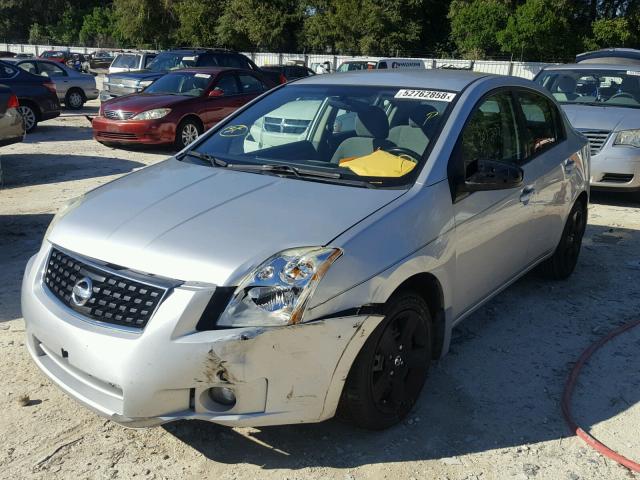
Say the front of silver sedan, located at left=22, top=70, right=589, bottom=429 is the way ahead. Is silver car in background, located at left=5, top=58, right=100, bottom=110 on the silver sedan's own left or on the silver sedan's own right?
on the silver sedan's own right

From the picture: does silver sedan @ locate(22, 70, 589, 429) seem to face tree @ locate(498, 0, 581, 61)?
no

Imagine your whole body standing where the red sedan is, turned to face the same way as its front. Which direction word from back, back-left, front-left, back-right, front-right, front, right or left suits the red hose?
front-left

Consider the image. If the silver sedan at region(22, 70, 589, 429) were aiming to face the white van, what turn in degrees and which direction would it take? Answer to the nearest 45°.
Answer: approximately 135° to its right

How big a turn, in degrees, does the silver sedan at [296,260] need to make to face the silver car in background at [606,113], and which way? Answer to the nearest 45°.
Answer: approximately 180°

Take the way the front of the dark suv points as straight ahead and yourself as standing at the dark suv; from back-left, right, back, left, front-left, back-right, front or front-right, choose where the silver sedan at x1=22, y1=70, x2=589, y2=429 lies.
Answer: front-left

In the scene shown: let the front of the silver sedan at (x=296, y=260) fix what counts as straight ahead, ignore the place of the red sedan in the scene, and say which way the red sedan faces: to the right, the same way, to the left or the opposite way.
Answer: the same way

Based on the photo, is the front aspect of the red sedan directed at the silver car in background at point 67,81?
no

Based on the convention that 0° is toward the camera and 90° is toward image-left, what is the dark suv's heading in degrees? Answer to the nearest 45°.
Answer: approximately 45°

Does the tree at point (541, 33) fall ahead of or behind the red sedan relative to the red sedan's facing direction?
behind

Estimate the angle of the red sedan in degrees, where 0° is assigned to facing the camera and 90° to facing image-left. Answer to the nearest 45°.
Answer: approximately 45°

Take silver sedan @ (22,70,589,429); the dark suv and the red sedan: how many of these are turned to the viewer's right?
0

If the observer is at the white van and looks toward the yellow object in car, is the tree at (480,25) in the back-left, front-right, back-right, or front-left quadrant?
back-left

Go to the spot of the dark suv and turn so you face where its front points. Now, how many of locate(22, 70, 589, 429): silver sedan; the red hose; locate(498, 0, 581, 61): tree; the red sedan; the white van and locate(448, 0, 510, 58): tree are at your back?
3

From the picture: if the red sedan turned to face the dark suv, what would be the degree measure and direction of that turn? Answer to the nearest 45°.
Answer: approximately 135° to its right

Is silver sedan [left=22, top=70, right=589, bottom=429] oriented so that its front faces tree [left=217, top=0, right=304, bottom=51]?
no

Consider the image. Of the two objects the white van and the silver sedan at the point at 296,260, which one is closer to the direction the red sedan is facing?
the silver sedan

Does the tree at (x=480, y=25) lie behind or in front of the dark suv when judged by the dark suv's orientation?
behind

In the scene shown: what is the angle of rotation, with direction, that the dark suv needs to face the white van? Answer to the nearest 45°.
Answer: approximately 180°

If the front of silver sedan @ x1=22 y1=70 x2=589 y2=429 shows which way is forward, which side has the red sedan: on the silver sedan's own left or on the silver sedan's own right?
on the silver sedan's own right
